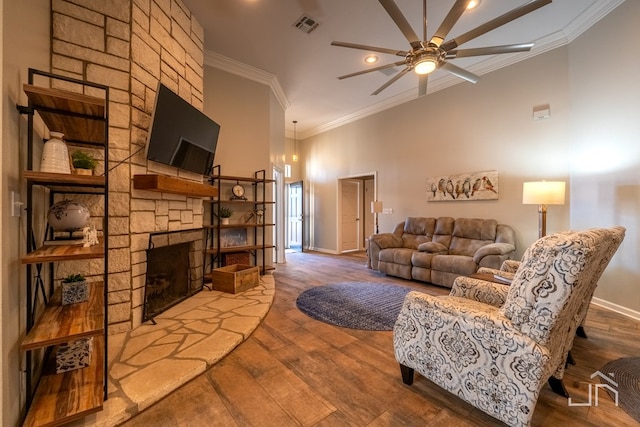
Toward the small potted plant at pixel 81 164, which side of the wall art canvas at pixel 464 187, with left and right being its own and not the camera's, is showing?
front

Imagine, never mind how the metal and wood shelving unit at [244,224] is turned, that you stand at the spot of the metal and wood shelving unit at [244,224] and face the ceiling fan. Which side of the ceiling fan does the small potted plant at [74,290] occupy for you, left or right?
right

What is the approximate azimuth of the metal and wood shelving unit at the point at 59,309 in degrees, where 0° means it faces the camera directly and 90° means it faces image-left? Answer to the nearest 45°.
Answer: approximately 315°

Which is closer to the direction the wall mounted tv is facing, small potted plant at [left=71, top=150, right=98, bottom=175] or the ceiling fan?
the ceiling fan

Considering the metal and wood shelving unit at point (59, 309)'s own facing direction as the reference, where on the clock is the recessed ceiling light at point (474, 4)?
The recessed ceiling light is roughly at 11 o'clock from the metal and wood shelving unit.

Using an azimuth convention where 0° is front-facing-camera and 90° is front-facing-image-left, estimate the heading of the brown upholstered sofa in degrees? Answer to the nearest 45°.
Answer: approximately 45°

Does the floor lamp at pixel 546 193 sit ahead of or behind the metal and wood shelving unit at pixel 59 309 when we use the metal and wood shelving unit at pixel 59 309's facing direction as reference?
ahead

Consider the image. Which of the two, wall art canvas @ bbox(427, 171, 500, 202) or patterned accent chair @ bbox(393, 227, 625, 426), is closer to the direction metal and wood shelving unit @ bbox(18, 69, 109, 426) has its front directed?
the patterned accent chair

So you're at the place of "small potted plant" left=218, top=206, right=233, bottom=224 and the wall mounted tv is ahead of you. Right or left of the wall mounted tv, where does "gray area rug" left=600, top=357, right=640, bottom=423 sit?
left

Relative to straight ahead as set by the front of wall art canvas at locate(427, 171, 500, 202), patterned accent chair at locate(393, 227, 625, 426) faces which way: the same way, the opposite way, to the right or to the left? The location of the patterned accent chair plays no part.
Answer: to the right
